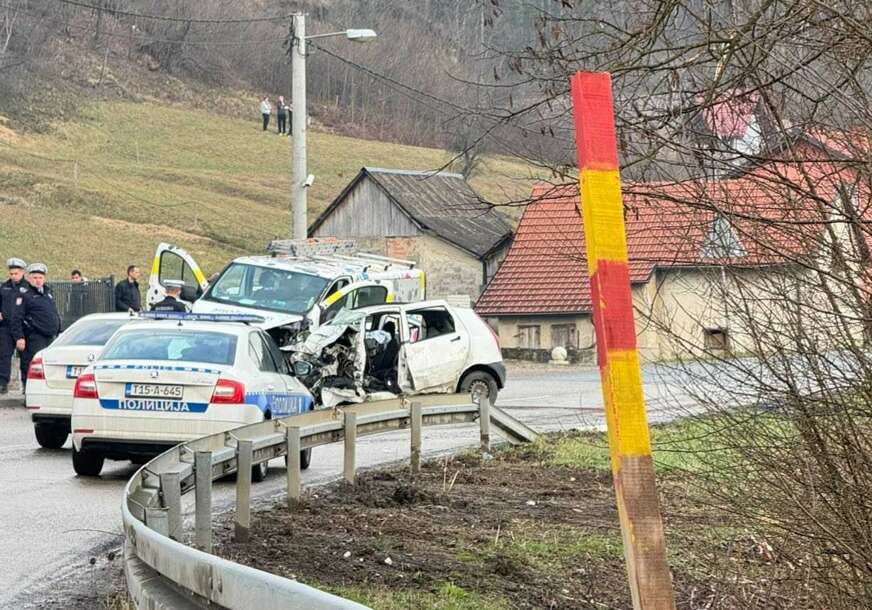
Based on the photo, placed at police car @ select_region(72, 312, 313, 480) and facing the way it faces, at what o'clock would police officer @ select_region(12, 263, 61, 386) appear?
The police officer is roughly at 10 o'clock from the police car.

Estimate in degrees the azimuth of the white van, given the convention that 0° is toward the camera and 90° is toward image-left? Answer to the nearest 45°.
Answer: approximately 45°

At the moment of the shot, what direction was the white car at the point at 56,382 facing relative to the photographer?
facing away from the viewer and to the right of the viewer

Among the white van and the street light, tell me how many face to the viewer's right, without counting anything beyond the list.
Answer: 1

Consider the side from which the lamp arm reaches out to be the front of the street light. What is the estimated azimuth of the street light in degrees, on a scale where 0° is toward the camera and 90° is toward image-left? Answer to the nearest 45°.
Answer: approximately 270°

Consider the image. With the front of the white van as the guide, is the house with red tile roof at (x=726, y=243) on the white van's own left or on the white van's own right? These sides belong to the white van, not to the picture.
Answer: on the white van's own left

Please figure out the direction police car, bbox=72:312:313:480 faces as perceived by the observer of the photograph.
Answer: facing away from the viewer and to the right of the viewer

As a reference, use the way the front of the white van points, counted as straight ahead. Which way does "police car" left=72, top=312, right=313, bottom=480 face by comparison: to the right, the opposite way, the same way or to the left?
the opposite way

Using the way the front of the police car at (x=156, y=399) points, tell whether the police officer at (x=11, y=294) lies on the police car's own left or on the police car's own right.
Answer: on the police car's own left

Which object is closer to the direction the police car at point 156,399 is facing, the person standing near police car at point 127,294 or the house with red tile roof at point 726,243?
the person standing near police car

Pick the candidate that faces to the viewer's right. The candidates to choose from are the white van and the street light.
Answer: the street light
